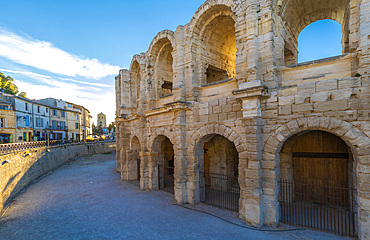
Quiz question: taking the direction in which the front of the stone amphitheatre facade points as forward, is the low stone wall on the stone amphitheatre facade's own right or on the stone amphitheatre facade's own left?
on the stone amphitheatre facade's own right

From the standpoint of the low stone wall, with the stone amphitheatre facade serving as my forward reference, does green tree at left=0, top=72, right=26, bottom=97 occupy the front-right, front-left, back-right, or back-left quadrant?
back-left

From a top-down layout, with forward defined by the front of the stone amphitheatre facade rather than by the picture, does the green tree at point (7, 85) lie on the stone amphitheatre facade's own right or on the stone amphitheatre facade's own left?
on the stone amphitheatre facade's own right

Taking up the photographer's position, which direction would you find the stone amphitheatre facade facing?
facing the viewer and to the left of the viewer
